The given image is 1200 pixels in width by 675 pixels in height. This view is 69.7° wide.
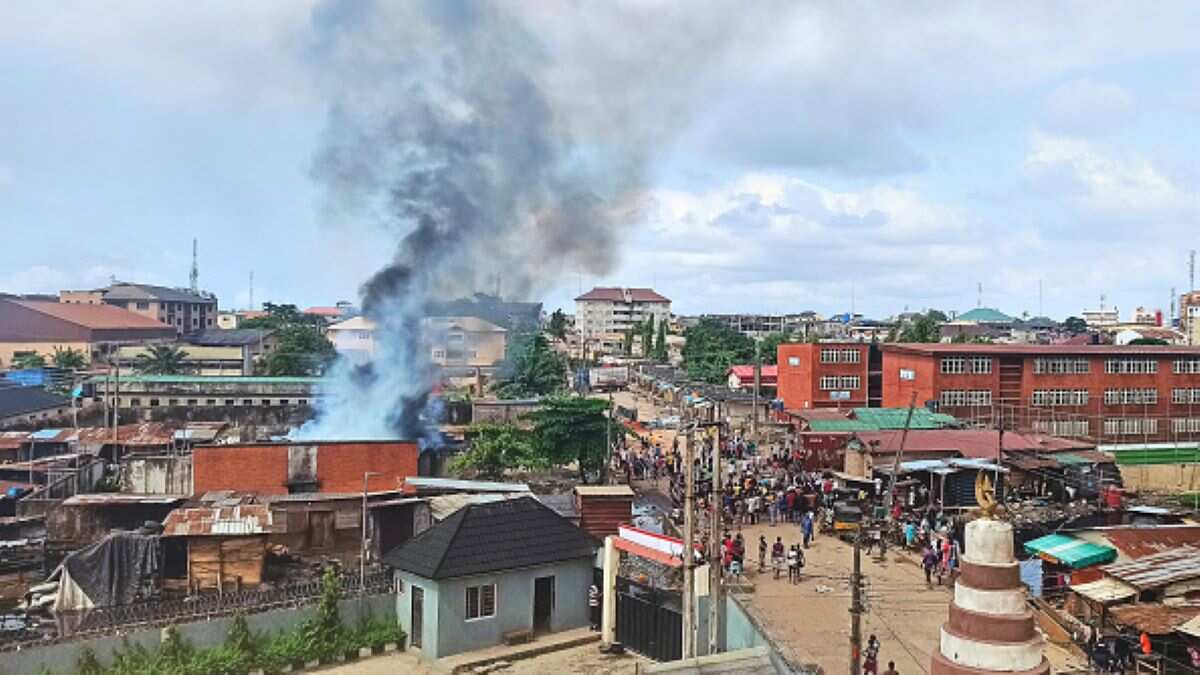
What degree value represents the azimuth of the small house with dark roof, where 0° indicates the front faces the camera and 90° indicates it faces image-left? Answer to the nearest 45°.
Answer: approximately 315°

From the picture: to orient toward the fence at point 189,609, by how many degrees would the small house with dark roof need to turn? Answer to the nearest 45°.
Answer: approximately 135° to its right

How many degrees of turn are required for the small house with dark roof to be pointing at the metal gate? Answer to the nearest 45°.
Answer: approximately 45° to its left

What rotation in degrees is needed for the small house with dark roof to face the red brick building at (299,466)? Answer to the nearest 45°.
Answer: approximately 180°

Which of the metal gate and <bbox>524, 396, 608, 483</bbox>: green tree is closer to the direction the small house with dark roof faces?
the metal gate

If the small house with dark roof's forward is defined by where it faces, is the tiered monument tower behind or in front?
in front

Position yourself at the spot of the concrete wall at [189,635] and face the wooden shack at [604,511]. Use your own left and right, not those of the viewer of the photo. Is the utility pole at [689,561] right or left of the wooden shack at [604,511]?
right

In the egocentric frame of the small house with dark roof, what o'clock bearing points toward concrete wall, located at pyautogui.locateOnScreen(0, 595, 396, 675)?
The concrete wall is roughly at 4 o'clock from the small house with dark roof.

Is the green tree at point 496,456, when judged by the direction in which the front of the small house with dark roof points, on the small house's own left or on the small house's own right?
on the small house's own left

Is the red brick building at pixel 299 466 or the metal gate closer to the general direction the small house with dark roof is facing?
the metal gate
